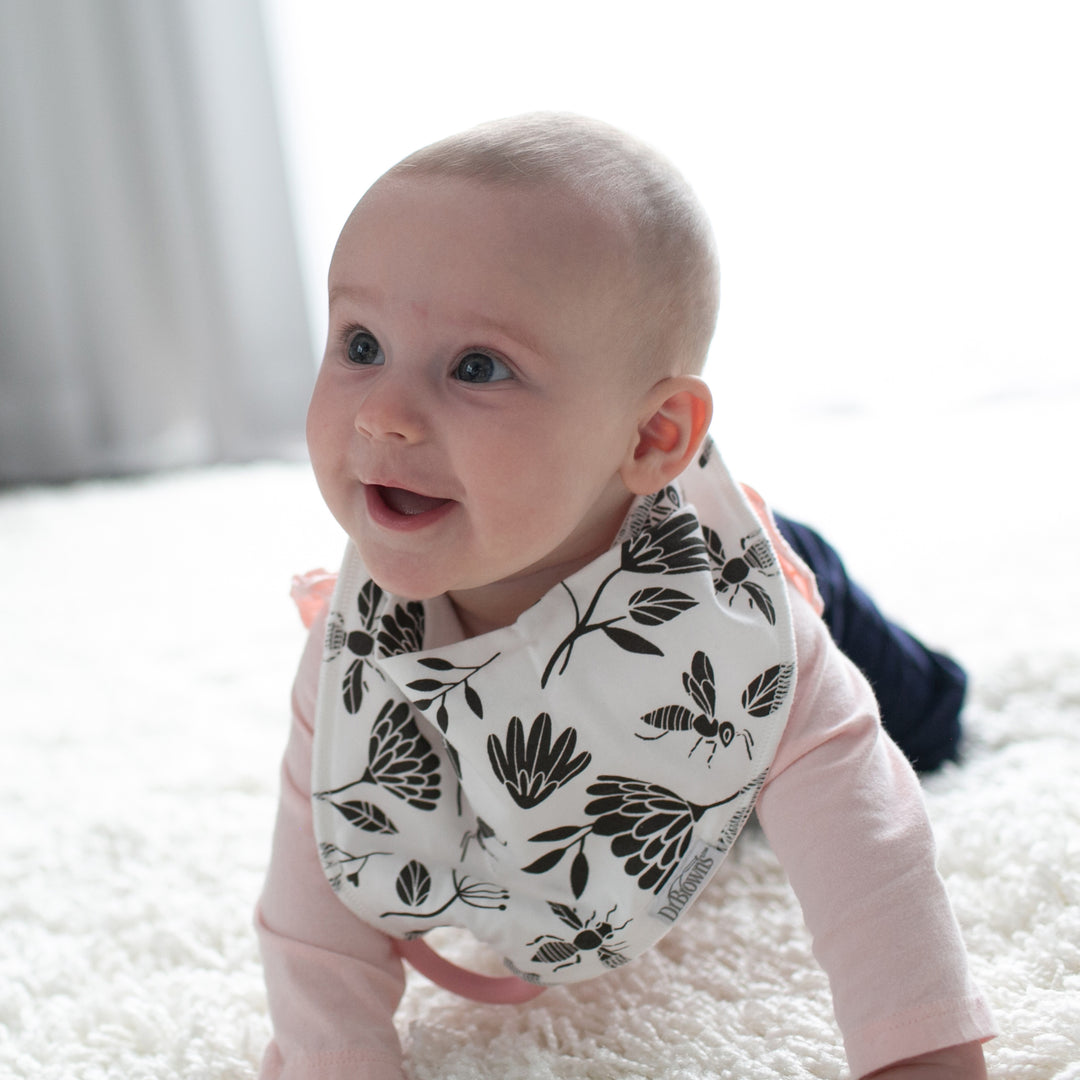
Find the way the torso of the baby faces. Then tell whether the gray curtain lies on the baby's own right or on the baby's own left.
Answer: on the baby's own right

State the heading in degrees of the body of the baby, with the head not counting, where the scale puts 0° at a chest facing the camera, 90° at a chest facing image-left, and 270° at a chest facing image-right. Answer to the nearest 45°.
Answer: approximately 45°
